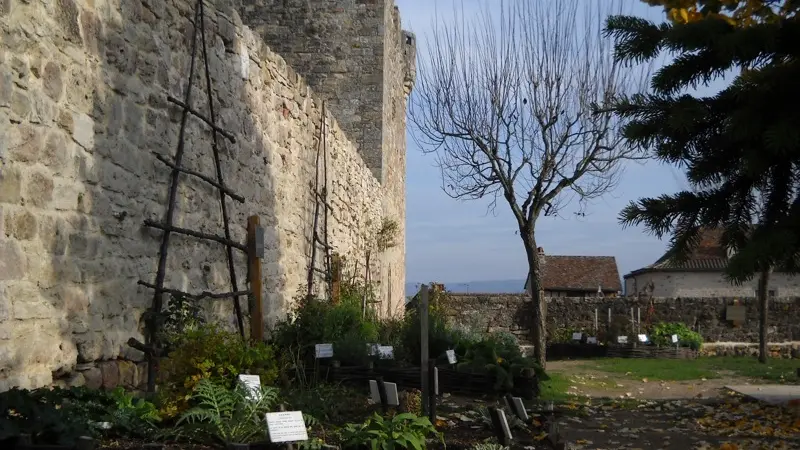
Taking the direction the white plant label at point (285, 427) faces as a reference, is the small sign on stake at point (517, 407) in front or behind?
behind

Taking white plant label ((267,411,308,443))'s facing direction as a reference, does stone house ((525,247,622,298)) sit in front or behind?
behind

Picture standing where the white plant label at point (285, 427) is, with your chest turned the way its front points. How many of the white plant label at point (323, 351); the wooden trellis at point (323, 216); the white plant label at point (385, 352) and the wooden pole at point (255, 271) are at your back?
4

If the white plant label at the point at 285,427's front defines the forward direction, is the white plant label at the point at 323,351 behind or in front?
behind

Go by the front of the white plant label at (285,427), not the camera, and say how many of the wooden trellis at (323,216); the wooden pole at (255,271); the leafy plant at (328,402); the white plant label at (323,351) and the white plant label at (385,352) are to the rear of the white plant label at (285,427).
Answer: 5

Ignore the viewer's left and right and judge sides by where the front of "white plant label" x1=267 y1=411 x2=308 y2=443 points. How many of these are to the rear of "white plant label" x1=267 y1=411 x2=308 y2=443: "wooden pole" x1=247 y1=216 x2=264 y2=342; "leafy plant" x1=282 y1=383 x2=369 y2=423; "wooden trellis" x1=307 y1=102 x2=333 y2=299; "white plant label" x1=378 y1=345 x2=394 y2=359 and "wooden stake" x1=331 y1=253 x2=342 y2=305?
5

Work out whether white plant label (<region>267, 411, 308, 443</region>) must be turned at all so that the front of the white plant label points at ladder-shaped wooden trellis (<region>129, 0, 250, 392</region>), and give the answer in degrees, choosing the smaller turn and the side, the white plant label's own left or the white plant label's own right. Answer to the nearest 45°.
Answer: approximately 180°

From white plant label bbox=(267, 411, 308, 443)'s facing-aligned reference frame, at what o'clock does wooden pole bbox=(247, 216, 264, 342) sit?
The wooden pole is roughly at 6 o'clock from the white plant label.

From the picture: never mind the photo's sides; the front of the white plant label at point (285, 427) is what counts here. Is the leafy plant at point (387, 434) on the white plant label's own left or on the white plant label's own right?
on the white plant label's own left

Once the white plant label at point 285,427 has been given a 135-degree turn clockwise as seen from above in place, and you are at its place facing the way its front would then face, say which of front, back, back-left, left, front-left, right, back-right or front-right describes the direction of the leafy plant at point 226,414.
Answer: front

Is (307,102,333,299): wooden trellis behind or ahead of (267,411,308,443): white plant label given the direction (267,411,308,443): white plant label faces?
behind

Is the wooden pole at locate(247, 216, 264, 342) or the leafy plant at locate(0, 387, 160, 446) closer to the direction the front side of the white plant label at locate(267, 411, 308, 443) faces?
the leafy plant

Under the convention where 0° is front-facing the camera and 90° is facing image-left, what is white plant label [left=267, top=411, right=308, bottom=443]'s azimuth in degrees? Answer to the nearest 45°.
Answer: approximately 0°

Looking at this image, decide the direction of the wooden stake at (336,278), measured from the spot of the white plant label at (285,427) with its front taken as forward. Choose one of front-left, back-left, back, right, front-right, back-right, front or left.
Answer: back
